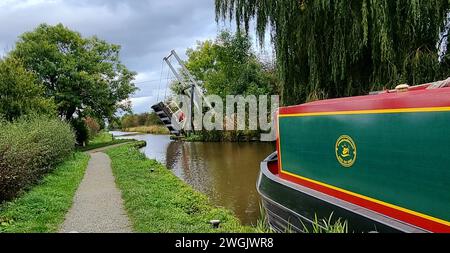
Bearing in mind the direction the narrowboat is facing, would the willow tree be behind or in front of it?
in front

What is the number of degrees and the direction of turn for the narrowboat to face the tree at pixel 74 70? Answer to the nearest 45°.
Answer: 0° — it already faces it

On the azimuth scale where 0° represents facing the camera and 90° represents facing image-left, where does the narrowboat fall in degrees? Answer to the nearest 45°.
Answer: approximately 135°

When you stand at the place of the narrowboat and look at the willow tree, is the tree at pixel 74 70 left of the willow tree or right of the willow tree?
left

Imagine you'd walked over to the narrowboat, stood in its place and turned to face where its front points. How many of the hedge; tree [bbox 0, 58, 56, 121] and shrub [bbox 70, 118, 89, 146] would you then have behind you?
0

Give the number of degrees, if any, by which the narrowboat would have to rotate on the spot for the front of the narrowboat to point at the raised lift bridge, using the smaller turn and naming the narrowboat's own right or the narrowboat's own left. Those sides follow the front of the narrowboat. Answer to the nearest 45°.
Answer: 0° — it already faces it

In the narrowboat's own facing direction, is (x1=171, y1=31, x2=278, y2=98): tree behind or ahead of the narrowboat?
ahead

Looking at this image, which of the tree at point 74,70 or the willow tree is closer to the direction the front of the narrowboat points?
the tree

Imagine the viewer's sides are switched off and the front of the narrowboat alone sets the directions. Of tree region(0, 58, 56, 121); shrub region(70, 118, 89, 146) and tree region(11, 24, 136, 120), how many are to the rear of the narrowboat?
0

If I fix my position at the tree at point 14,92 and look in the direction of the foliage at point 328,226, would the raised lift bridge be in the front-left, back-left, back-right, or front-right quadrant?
back-left

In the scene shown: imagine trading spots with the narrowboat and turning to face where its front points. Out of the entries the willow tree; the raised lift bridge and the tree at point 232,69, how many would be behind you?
0
